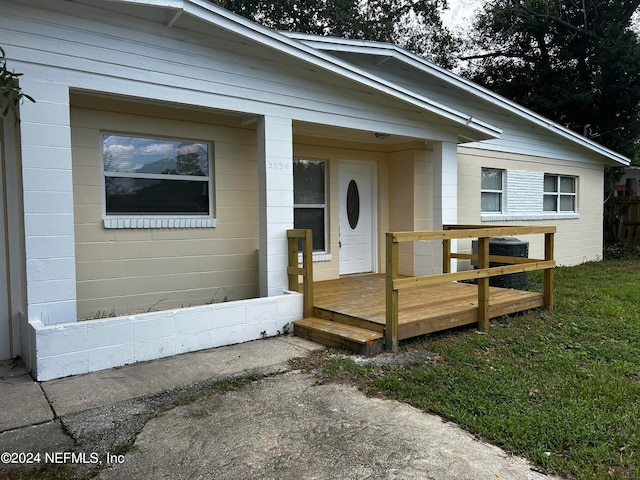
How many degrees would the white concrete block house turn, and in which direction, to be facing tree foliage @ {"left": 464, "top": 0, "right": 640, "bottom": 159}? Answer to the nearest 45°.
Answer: approximately 90° to its left

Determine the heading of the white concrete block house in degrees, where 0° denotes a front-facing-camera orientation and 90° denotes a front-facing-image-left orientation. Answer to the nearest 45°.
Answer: approximately 315°
